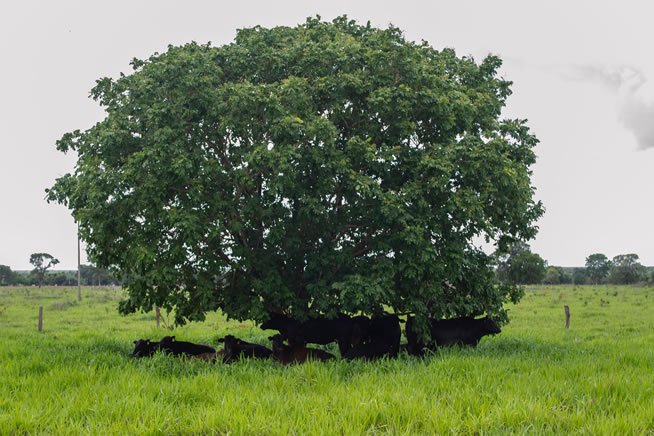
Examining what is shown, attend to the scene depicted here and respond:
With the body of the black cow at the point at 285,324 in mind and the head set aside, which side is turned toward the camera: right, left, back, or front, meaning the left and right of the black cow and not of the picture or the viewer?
left

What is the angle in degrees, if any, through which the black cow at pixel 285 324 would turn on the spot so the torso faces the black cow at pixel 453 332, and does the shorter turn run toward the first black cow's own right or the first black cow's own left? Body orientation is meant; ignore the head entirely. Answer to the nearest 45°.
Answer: approximately 180°

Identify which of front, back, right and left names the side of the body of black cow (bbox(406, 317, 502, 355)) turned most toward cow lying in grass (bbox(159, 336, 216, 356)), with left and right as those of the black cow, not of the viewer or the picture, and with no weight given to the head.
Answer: back

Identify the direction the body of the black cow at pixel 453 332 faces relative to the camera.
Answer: to the viewer's right

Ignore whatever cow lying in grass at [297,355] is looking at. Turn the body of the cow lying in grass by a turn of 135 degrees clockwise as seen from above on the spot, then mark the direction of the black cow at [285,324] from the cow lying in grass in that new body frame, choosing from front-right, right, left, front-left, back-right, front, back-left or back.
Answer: front-left

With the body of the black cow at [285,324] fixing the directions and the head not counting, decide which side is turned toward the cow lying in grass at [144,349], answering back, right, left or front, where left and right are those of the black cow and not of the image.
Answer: front

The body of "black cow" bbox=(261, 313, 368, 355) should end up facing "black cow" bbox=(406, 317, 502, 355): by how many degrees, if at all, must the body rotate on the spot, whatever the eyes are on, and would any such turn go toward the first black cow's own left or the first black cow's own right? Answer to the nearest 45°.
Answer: approximately 180°

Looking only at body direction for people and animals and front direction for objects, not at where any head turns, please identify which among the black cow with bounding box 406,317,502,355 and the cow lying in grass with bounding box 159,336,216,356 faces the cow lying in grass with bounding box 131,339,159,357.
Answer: the cow lying in grass with bounding box 159,336,216,356

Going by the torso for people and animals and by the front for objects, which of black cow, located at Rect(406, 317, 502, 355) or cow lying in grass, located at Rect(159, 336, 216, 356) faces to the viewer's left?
the cow lying in grass

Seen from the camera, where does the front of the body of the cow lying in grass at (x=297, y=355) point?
to the viewer's left

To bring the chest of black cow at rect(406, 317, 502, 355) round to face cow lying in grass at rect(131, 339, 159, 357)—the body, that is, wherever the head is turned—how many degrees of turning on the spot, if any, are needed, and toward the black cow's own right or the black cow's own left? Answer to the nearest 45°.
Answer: approximately 135° to the black cow's own right

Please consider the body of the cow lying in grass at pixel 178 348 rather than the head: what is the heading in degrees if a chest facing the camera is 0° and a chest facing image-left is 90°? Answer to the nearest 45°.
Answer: approximately 90°

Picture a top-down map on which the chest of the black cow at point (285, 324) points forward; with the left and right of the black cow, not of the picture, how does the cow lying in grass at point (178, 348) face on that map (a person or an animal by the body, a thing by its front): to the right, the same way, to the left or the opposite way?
the same way

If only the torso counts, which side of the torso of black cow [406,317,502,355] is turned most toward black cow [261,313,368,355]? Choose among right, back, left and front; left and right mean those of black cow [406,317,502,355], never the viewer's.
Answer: back

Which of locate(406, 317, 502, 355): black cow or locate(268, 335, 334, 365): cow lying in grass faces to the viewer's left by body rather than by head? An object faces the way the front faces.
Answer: the cow lying in grass

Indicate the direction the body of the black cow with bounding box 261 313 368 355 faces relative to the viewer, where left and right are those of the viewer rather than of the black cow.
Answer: facing to the left of the viewer
